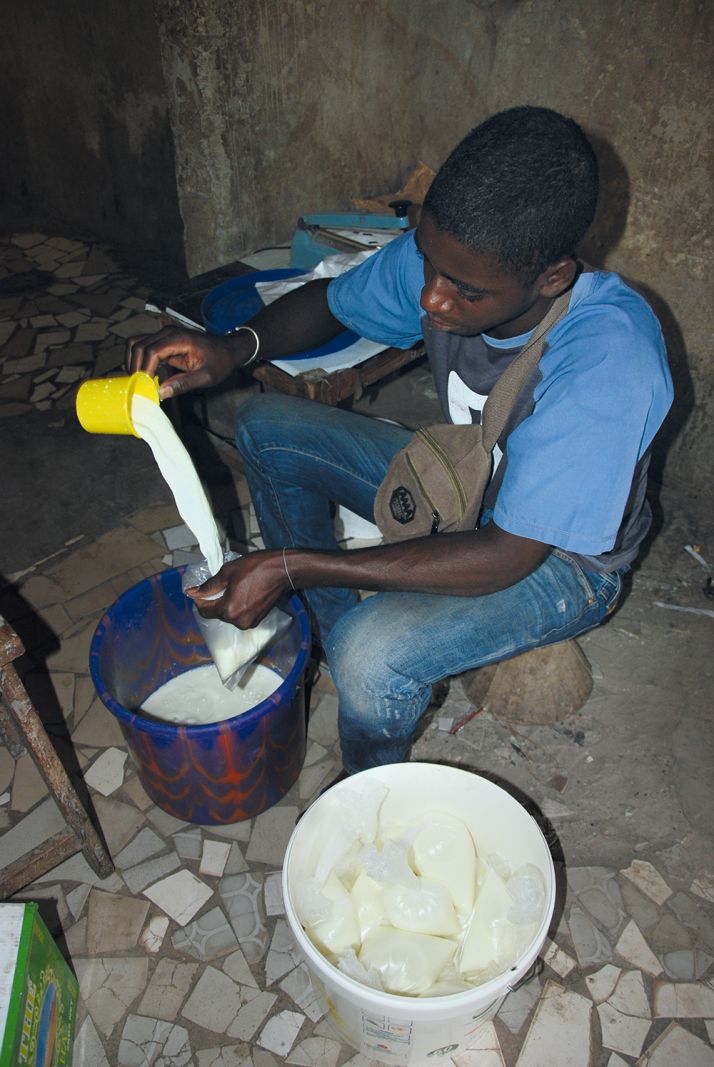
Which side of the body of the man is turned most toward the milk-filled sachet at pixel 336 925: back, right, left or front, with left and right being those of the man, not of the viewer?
front

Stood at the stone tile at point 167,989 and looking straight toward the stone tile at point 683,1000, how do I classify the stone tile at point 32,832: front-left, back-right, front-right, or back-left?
back-left

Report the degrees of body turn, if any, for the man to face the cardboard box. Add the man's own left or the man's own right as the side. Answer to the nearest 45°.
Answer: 0° — they already face it

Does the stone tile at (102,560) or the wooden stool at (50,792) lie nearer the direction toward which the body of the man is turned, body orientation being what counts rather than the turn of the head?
the wooden stool

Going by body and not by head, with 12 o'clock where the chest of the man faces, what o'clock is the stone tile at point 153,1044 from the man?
The stone tile is roughly at 12 o'clock from the man.

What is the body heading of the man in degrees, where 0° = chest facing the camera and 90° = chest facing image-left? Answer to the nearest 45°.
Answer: approximately 45°
